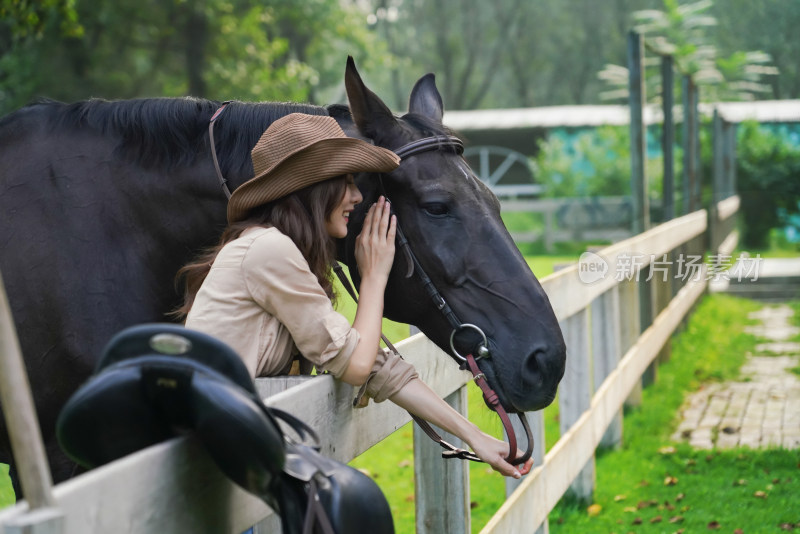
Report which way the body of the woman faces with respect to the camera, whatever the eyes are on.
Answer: to the viewer's right

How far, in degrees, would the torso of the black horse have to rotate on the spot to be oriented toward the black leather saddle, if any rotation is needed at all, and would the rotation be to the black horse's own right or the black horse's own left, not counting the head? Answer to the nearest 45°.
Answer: approximately 90° to the black horse's own right

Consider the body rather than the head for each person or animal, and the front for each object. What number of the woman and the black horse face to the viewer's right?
2

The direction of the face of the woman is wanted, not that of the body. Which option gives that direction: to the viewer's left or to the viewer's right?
to the viewer's right

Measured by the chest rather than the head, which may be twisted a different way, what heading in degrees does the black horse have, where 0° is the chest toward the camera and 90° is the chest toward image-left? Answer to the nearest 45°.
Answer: approximately 270°

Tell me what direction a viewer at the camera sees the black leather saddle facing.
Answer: facing away from the viewer and to the right of the viewer

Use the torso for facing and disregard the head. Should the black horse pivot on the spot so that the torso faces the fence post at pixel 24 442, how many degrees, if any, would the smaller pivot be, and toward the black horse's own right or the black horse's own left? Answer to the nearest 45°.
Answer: approximately 90° to the black horse's own right

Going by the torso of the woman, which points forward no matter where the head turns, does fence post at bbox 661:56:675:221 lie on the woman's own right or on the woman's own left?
on the woman's own left
